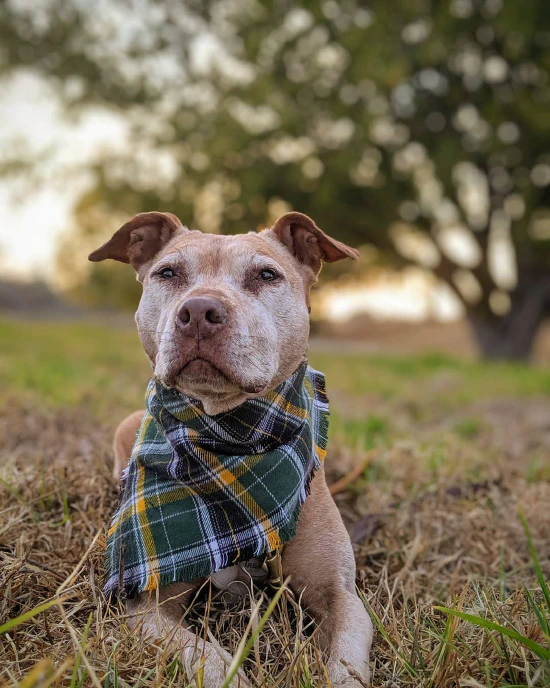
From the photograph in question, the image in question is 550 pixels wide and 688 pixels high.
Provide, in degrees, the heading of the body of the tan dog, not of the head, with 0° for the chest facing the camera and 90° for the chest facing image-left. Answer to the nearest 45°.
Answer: approximately 0°
